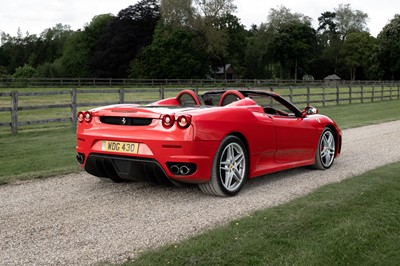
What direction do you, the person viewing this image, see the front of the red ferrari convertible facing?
facing away from the viewer and to the right of the viewer
